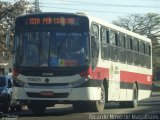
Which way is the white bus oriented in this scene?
toward the camera
